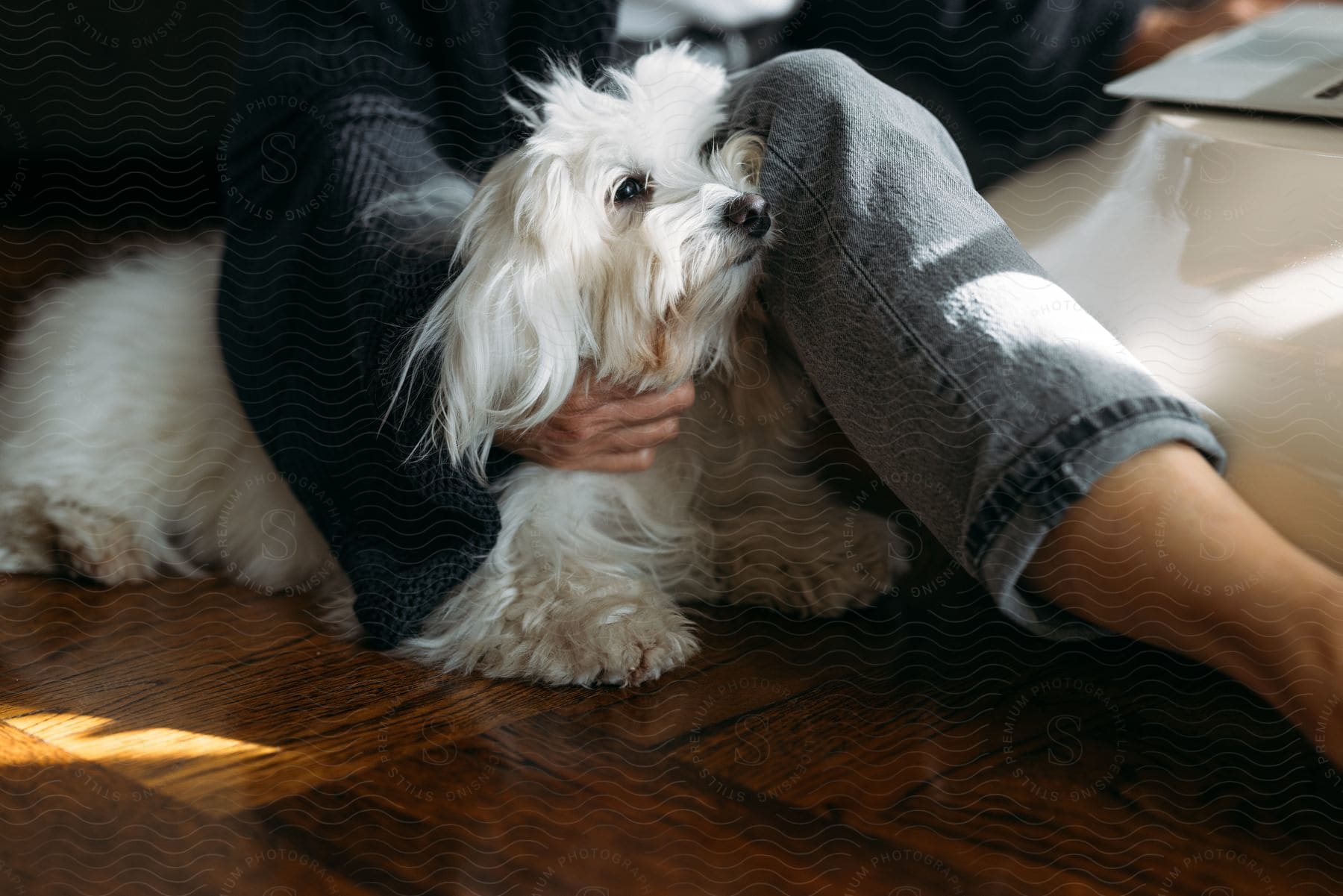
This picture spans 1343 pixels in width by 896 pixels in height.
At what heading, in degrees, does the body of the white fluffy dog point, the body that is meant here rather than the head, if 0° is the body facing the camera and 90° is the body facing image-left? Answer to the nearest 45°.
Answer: approximately 315°
